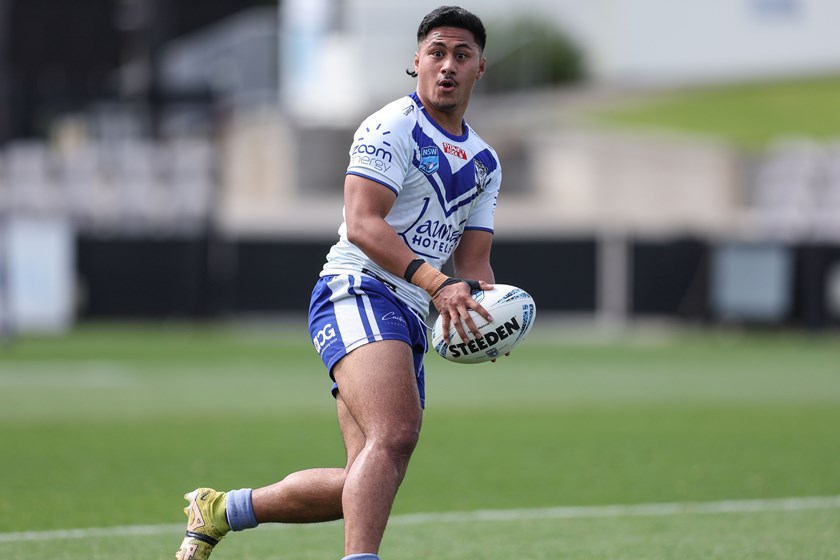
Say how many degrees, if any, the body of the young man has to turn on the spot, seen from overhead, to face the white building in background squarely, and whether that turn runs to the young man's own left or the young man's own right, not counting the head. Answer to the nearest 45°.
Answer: approximately 135° to the young man's own left

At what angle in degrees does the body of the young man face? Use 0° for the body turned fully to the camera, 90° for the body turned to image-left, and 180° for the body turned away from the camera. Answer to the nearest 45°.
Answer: approximately 315°

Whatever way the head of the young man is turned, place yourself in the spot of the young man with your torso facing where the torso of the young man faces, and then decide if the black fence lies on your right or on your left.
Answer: on your left
